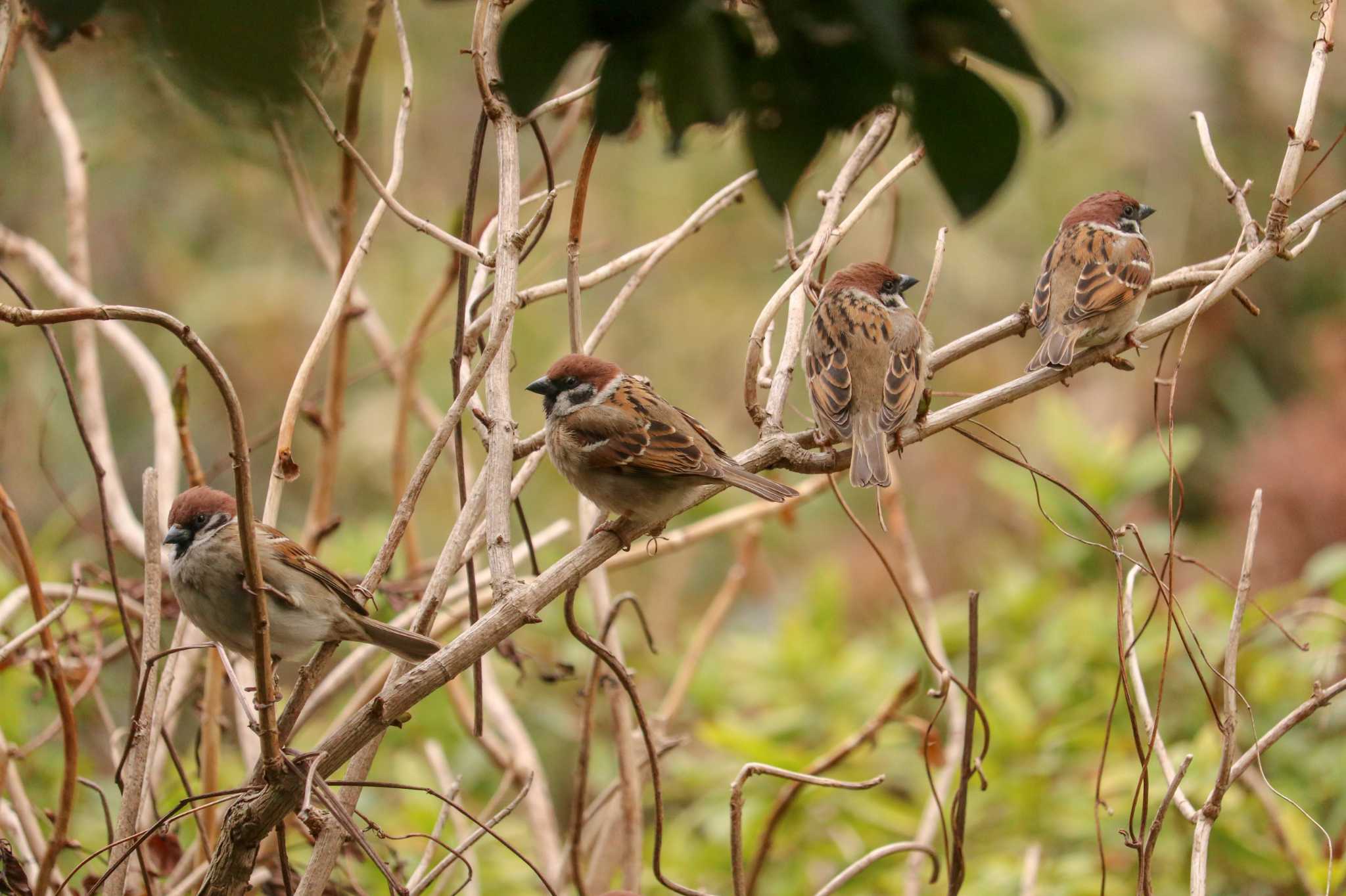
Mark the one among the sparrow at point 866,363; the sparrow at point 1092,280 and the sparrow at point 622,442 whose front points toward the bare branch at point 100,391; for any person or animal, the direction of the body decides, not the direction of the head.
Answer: the sparrow at point 622,442

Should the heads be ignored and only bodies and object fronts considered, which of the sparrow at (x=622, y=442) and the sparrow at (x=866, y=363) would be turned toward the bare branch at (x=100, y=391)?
the sparrow at (x=622, y=442)

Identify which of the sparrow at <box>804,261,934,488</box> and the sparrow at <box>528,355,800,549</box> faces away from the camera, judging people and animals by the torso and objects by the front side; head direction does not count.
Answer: the sparrow at <box>804,261,934,488</box>

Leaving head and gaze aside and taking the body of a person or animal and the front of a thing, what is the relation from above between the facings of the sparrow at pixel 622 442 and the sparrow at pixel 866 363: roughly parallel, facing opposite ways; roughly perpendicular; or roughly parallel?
roughly perpendicular

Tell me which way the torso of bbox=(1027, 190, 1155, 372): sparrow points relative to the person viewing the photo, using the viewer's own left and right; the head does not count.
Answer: facing away from the viewer and to the right of the viewer

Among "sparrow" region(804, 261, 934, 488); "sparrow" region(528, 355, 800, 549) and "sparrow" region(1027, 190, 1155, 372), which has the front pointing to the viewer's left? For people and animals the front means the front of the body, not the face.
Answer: "sparrow" region(528, 355, 800, 549)

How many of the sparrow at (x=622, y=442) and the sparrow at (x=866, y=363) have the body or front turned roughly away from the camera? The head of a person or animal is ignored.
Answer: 1

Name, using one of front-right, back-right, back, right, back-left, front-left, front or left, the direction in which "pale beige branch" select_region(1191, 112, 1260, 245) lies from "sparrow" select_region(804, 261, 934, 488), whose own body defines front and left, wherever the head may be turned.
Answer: back-right

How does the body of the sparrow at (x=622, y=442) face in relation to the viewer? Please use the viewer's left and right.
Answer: facing to the left of the viewer

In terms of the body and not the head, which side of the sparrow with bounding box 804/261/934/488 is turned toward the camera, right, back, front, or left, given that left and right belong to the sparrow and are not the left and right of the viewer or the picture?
back
